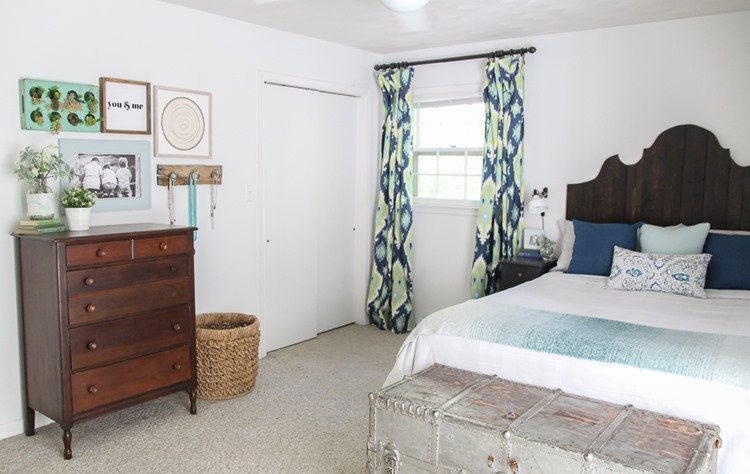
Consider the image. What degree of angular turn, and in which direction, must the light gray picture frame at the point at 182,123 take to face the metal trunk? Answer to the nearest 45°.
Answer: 0° — it already faces it

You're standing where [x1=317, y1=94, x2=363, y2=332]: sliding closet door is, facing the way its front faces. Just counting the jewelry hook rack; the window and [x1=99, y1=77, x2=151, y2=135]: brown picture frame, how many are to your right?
2

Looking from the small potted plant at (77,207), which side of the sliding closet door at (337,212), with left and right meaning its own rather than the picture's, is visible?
right

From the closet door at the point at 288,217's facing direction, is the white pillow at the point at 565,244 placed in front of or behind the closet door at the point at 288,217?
in front

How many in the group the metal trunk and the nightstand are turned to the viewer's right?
0

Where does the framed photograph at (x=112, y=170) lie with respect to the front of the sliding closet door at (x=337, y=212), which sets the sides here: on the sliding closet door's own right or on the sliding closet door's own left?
on the sliding closet door's own right

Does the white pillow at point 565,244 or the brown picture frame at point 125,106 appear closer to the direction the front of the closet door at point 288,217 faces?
the white pillow

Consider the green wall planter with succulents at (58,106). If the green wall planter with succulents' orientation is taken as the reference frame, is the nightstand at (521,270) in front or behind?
in front

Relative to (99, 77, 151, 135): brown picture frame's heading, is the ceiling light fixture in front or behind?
in front

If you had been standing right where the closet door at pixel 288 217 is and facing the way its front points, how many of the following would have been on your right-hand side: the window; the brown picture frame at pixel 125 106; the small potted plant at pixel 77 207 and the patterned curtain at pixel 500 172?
2

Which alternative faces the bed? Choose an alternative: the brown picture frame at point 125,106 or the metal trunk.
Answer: the brown picture frame

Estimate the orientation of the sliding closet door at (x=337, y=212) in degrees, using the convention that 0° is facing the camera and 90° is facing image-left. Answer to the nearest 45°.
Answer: approximately 315°

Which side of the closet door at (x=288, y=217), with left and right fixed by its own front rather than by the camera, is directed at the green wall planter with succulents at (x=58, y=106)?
right

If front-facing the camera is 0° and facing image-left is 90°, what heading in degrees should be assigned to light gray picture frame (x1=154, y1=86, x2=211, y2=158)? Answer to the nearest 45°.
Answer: approximately 315°

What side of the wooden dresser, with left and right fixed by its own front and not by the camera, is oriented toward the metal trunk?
front

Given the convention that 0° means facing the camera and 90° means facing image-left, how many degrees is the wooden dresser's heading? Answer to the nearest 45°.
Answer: approximately 315°

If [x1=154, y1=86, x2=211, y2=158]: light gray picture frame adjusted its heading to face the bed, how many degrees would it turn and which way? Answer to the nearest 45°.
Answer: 0° — it already faces it
